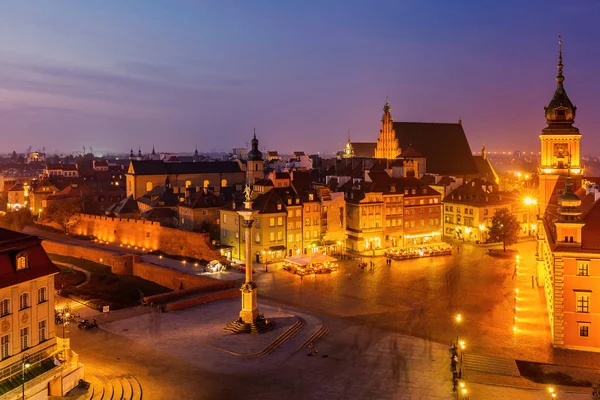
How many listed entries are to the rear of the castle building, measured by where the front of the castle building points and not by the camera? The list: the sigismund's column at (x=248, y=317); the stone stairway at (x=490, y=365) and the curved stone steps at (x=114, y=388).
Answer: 0

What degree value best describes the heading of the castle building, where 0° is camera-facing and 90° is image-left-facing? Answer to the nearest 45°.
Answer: approximately 90°

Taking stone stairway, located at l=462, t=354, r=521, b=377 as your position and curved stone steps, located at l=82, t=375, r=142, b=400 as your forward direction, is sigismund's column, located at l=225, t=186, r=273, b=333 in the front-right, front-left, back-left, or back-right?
front-right

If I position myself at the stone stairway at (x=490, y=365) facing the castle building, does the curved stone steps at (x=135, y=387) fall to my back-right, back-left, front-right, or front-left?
back-left

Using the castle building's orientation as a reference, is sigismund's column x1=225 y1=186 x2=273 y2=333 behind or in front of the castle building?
in front

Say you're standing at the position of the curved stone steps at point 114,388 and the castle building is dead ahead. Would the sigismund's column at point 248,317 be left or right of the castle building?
left

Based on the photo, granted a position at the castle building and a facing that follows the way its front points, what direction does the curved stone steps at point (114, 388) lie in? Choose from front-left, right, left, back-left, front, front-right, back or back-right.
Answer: front-left

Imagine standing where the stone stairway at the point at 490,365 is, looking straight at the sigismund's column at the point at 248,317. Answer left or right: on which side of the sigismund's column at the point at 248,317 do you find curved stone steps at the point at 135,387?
left

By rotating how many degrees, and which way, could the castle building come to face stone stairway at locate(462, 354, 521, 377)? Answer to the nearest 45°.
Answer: approximately 45° to its left
